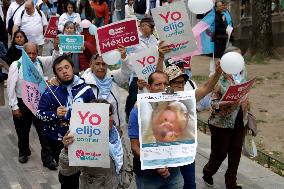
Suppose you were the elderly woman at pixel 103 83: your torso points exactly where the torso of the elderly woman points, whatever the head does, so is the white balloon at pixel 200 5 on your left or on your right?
on your left

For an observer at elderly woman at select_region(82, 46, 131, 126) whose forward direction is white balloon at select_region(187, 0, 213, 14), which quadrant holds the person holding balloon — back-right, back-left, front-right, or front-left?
front-right

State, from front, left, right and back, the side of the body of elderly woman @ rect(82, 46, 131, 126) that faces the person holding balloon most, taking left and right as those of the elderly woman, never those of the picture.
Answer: left

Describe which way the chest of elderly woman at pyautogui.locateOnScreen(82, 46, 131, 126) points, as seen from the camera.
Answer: toward the camera
